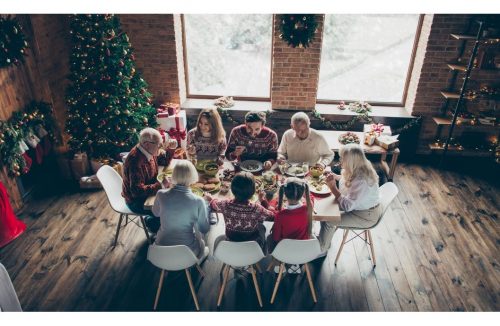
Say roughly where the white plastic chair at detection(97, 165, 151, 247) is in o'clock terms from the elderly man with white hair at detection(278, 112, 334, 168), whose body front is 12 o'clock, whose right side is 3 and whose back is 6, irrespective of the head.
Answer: The white plastic chair is roughly at 2 o'clock from the elderly man with white hair.

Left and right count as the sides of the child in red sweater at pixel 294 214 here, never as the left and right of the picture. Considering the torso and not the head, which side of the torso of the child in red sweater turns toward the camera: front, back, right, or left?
back

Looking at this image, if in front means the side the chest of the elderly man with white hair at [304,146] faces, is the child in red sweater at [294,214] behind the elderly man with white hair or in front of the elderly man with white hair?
in front

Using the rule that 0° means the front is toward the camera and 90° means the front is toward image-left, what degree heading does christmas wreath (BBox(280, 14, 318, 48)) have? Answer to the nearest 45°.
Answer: approximately 0°

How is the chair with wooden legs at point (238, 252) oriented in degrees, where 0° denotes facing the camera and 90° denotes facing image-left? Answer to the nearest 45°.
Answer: approximately 180°

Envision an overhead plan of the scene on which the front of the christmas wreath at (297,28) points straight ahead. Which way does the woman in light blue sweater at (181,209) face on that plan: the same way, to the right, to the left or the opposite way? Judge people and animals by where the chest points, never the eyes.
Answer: the opposite way

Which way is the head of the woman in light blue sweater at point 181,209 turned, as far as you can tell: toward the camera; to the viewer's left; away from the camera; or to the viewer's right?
away from the camera

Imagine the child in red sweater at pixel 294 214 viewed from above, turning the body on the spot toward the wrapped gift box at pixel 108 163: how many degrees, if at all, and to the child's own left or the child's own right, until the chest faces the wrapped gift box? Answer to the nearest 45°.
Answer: approximately 45° to the child's own left

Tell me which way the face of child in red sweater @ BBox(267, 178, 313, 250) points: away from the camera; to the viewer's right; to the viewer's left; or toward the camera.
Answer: away from the camera

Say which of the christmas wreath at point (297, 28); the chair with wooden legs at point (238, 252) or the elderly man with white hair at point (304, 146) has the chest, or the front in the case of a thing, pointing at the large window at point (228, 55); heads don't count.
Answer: the chair with wooden legs

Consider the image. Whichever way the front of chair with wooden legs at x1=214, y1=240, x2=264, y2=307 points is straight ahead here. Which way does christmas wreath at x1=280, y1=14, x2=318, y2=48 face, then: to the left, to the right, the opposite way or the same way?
the opposite way

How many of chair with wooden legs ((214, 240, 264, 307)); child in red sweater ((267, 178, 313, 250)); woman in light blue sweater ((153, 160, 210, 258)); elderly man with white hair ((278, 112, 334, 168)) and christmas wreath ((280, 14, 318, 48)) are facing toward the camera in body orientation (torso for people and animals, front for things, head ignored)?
2
